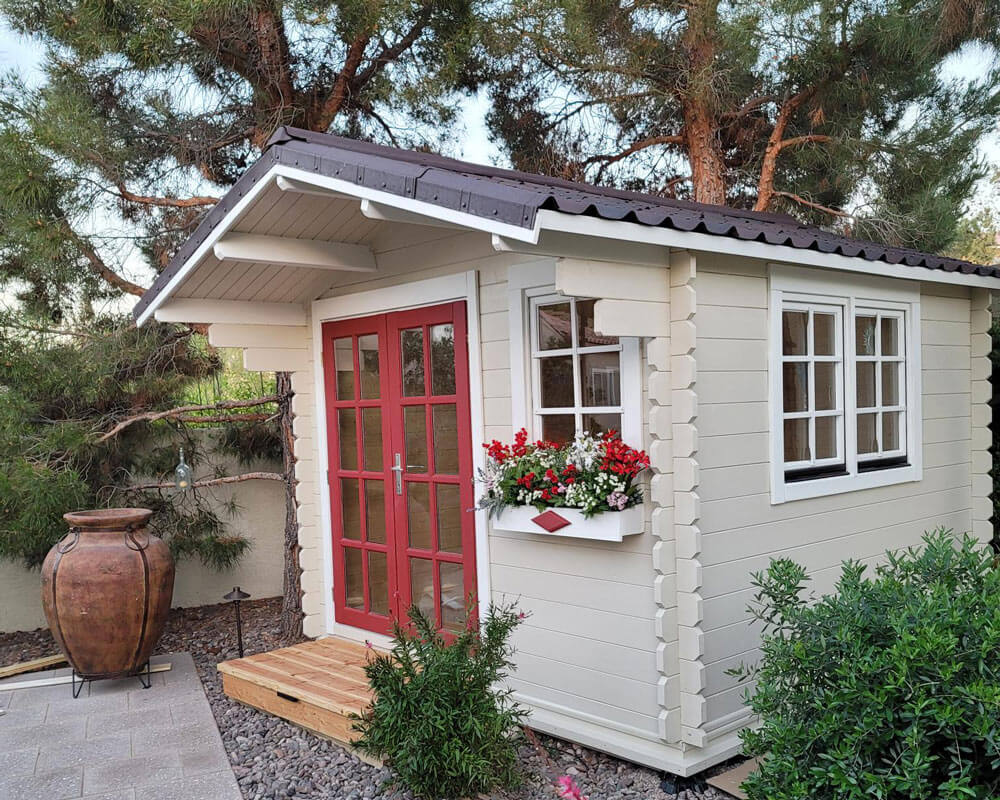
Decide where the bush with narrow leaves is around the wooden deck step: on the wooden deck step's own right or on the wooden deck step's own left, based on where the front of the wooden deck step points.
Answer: on the wooden deck step's own left

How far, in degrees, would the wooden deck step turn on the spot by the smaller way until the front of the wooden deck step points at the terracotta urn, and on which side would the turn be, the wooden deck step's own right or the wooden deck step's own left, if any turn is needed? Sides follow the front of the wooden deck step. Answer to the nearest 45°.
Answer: approximately 90° to the wooden deck step's own right

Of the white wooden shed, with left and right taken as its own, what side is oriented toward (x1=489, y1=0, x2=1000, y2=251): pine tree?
back

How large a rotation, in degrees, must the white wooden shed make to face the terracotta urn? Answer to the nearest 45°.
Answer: approximately 45° to its right

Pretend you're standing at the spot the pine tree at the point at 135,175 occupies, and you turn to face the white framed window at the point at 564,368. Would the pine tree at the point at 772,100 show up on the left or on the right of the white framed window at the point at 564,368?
left

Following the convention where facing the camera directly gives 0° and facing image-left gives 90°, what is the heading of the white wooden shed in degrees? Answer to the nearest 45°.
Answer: approximately 45°

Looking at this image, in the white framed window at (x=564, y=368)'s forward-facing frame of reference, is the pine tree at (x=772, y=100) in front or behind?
behind

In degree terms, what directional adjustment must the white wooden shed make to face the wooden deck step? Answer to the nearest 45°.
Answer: approximately 45° to its right

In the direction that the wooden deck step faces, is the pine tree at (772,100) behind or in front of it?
behind
